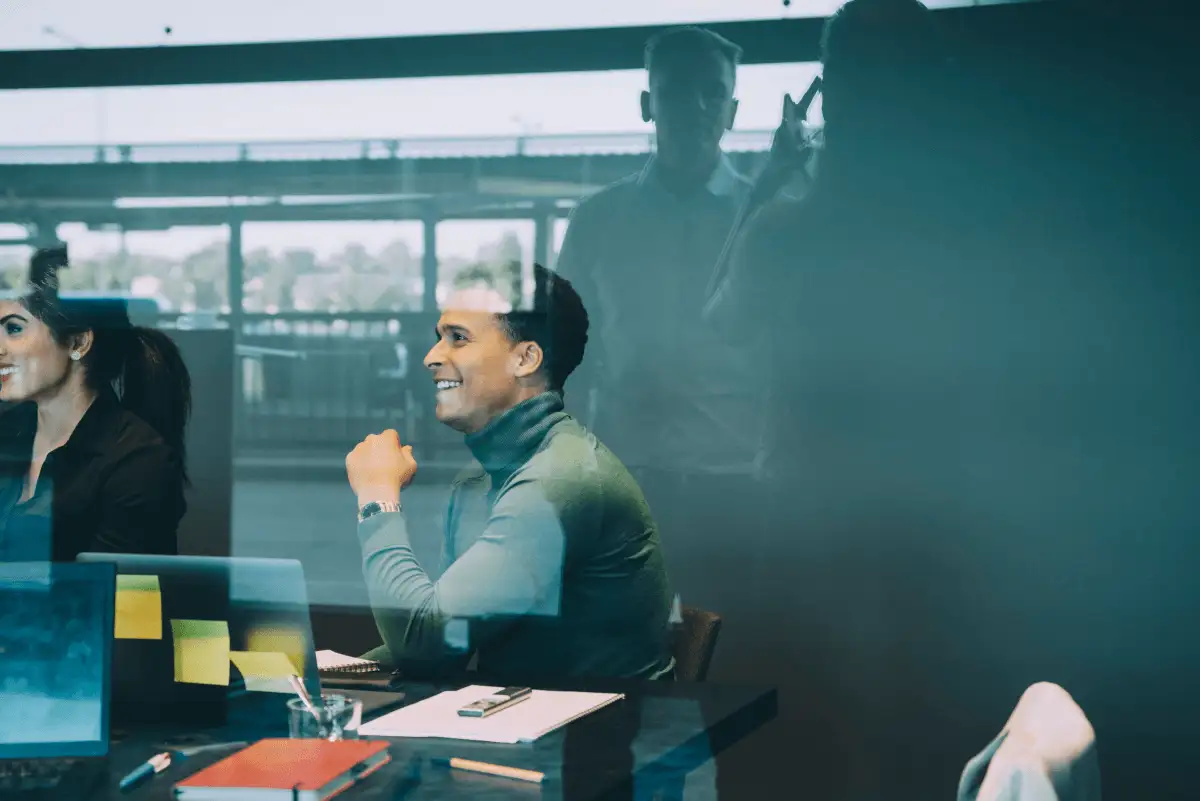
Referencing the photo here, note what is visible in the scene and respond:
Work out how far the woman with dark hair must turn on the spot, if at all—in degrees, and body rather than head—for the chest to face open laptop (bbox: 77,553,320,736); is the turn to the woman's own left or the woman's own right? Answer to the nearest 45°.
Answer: approximately 45° to the woman's own left

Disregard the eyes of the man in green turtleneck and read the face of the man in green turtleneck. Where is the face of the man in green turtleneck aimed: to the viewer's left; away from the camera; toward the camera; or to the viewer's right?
to the viewer's left

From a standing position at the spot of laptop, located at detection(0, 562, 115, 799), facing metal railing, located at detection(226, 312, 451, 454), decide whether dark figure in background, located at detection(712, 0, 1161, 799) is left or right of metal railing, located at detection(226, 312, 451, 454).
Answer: right

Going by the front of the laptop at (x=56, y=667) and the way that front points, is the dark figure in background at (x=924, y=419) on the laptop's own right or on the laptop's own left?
on the laptop's own left

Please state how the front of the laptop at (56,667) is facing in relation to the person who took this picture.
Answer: facing the viewer

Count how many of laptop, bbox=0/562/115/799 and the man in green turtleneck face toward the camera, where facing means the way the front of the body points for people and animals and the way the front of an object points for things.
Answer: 1

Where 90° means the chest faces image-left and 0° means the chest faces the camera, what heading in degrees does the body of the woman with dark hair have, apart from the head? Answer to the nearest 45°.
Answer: approximately 45°

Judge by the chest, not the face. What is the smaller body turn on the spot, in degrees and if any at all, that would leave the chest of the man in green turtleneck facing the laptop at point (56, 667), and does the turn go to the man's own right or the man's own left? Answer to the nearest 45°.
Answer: approximately 45° to the man's own left

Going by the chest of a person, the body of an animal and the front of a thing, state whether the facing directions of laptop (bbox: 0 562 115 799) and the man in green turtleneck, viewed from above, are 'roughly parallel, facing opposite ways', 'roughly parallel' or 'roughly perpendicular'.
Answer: roughly perpendicular

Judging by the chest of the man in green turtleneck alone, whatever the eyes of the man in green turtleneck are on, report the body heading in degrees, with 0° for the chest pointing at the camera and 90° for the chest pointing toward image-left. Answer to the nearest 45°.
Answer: approximately 90°

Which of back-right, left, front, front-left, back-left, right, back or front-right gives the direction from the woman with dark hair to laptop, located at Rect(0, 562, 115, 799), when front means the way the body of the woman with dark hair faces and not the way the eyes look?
front-left

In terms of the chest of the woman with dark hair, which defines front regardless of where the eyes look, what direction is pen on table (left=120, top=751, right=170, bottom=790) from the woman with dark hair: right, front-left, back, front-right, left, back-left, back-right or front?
front-left

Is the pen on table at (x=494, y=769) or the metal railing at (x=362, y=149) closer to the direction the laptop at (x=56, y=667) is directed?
the pen on table

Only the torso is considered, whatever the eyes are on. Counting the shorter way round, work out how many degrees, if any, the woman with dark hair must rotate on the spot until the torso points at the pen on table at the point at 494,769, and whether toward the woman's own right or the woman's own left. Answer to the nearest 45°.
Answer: approximately 45° to the woman's own left
